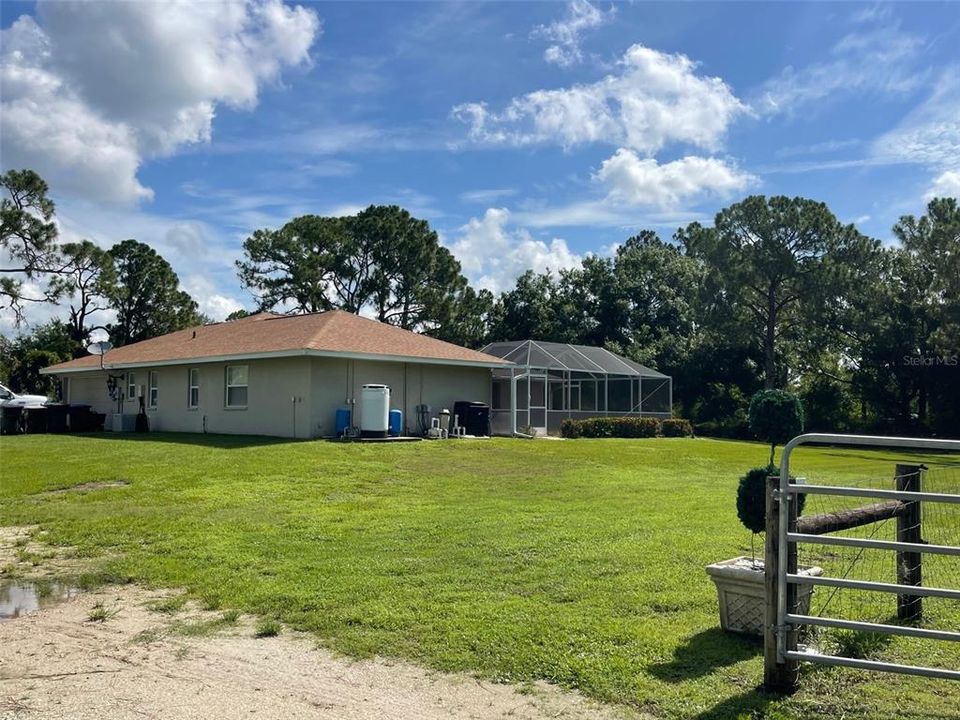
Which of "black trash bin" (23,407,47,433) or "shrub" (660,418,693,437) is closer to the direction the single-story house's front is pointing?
the black trash bin

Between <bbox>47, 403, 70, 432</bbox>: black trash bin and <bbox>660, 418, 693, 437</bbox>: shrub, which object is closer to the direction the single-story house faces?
the black trash bin

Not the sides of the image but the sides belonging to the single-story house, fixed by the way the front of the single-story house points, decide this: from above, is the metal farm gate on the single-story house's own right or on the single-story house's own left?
on the single-story house's own left

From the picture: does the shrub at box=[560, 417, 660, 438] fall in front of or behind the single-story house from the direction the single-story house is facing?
behind

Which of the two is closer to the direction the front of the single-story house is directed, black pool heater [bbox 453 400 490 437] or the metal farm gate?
the metal farm gate

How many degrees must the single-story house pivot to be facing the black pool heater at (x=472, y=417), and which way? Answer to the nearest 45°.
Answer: approximately 135° to its left

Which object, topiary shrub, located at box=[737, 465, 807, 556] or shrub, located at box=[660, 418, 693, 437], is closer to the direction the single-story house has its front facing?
the topiary shrub

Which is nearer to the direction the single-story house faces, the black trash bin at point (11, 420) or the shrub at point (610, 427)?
the black trash bin
